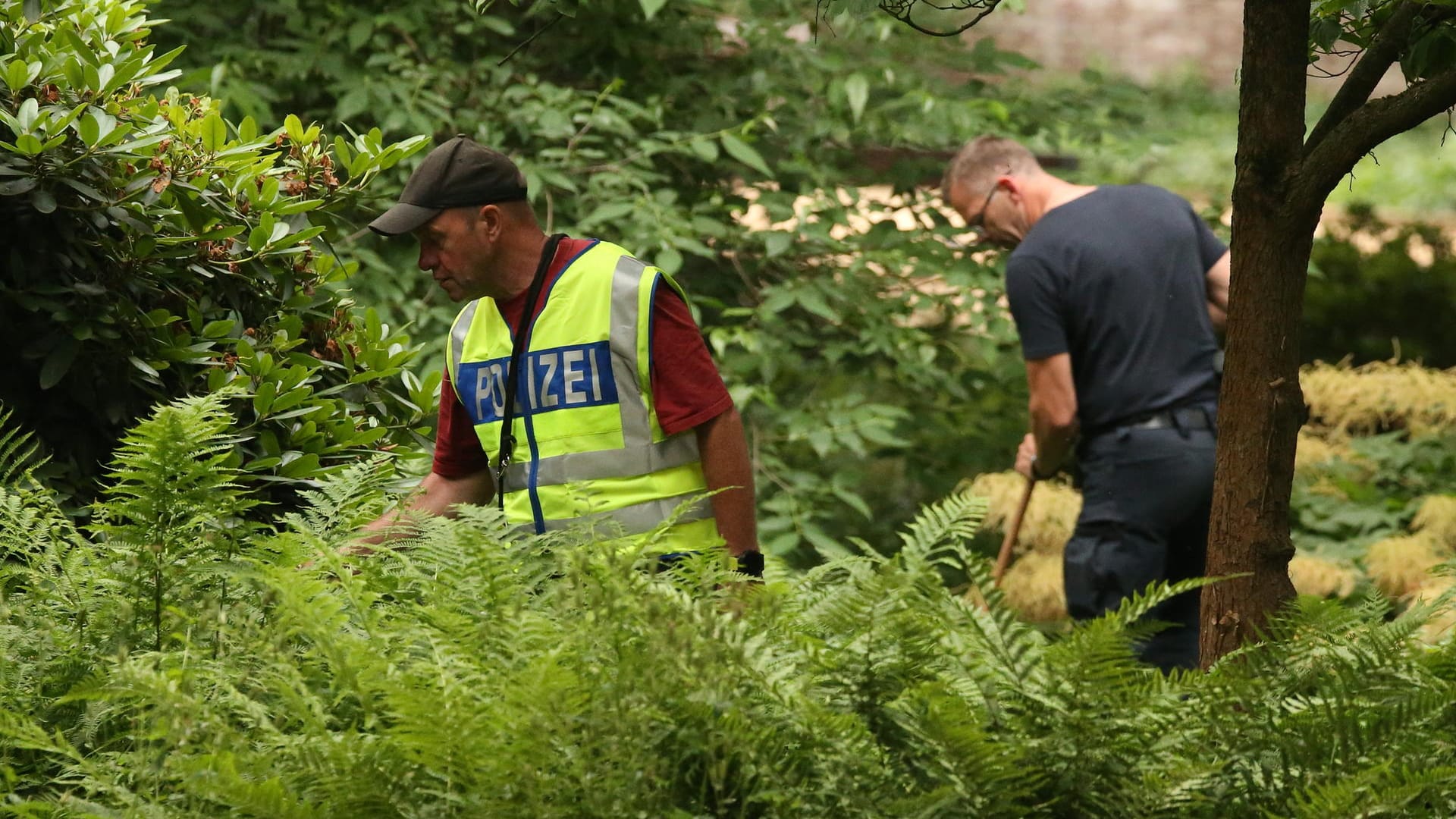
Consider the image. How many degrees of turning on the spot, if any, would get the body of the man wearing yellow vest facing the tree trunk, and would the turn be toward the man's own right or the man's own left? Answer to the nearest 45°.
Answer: approximately 90° to the man's own left

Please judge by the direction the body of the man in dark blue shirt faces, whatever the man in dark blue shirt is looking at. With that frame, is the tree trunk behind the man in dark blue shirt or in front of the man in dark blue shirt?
behind

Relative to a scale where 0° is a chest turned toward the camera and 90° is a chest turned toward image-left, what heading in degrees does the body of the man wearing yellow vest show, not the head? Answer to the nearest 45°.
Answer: approximately 45°

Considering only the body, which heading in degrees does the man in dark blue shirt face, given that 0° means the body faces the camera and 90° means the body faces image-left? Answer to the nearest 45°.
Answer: approximately 135°

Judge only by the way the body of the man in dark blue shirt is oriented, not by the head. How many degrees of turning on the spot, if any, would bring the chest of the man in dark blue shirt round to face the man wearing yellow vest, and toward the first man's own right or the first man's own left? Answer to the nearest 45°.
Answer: approximately 90° to the first man's own left

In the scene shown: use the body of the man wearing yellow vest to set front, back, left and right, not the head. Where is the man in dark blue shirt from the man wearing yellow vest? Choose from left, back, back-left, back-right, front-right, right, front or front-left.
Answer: back
